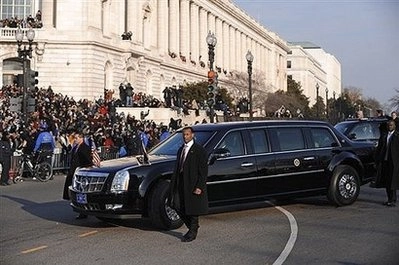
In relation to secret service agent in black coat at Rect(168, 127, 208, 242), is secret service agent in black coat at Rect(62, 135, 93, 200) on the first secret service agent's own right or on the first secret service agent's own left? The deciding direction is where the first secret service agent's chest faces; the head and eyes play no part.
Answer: on the first secret service agent's own right

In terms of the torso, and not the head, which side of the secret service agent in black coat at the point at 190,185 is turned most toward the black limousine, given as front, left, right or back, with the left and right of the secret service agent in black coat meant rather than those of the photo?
back

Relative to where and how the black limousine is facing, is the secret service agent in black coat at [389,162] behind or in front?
behind

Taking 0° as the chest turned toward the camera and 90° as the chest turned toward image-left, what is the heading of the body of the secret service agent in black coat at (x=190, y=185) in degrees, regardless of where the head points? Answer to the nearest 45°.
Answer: approximately 45°

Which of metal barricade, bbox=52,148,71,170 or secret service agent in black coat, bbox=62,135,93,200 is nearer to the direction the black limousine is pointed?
the secret service agent in black coat

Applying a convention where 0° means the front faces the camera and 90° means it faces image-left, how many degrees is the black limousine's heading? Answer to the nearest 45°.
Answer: approximately 45°

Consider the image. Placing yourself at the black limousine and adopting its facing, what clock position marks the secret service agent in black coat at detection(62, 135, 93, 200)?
The secret service agent in black coat is roughly at 2 o'clock from the black limousine.

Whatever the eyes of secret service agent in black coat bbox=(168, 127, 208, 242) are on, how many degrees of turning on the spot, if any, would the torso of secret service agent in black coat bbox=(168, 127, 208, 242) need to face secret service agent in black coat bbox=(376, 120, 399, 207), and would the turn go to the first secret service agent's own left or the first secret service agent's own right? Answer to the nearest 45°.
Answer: approximately 180°

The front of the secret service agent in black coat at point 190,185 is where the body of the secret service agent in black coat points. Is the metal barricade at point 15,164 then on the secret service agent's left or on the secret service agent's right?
on the secret service agent's right
